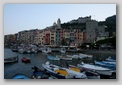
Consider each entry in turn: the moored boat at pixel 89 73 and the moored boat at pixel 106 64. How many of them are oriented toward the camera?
0

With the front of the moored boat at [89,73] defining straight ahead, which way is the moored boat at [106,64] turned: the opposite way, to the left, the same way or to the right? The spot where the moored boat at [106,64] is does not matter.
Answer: the same way

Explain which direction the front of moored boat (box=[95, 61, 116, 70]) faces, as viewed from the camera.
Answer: facing away from the viewer and to the left of the viewer
